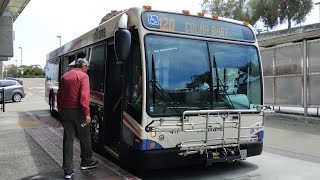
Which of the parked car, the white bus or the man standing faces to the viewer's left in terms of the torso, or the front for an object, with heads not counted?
the parked car

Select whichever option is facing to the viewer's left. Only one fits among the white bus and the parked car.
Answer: the parked car

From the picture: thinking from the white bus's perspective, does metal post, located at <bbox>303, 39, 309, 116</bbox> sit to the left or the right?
on its left

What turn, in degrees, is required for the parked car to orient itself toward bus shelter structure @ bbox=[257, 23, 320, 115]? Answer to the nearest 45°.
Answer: approximately 135° to its left

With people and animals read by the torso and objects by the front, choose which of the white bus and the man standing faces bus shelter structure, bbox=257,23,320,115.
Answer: the man standing

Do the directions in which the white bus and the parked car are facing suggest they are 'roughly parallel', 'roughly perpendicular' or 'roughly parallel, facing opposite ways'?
roughly perpendicular

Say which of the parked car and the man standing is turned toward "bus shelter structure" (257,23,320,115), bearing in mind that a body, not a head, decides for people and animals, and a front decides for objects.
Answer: the man standing

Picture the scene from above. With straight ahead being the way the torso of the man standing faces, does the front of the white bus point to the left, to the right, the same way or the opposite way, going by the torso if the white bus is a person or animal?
to the right

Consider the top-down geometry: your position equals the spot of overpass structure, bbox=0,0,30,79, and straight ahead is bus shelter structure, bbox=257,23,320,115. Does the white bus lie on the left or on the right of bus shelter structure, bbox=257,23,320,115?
right

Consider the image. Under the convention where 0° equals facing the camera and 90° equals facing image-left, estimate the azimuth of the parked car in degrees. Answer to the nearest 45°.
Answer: approximately 90°

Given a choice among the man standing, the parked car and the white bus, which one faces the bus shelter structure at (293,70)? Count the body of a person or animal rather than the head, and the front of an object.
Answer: the man standing

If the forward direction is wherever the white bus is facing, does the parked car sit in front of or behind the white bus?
behind
